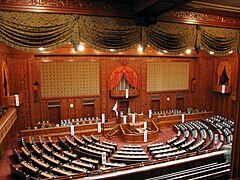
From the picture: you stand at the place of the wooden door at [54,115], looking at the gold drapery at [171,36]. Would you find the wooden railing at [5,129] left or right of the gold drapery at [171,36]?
right

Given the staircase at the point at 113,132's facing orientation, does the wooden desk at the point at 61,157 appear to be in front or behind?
in front

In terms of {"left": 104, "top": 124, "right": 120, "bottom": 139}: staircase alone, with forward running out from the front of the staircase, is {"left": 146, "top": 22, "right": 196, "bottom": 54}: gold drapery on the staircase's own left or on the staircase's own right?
on the staircase's own left

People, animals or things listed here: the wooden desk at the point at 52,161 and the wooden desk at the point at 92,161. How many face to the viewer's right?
0

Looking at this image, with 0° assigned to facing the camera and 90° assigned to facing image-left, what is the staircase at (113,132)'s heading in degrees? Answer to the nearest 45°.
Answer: approximately 45°
